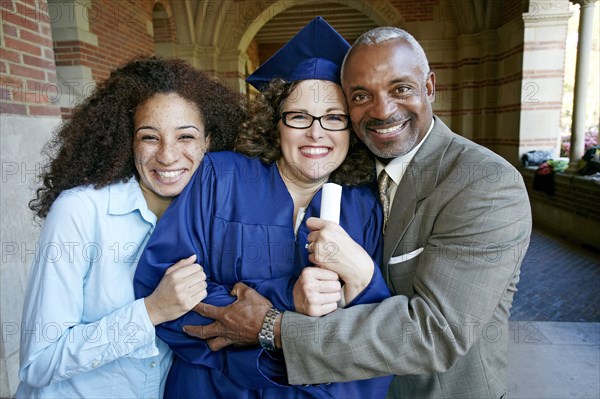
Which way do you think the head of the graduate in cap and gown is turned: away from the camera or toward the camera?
toward the camera

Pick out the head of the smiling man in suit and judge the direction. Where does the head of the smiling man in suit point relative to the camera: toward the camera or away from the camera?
toward the camera

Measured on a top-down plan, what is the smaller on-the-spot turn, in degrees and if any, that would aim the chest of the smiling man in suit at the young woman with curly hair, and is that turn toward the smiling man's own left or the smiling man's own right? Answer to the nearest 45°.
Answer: approximately 45° to the smiling man's own right

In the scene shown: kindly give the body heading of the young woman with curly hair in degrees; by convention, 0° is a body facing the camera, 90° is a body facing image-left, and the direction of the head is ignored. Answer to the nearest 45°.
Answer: approximately 315°

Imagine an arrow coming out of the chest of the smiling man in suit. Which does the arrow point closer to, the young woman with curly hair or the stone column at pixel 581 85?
the young woman with curly hair

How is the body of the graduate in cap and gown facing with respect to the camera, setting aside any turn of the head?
toward the camera

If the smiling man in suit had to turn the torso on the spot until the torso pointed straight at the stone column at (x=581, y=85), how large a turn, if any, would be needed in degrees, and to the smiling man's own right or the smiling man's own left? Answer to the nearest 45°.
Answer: approximately 180°

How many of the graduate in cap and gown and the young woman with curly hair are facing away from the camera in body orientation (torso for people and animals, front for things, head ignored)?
0

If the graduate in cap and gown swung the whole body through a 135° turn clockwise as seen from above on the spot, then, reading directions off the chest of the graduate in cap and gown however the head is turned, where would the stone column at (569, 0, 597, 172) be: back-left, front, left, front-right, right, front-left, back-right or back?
right

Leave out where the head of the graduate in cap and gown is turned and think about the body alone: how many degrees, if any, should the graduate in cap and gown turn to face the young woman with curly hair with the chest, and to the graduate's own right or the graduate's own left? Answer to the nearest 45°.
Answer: approximately 90° to the graduate's own right

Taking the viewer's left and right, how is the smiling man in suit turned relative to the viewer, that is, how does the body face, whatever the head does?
facing the viewer and to the left of the viewer

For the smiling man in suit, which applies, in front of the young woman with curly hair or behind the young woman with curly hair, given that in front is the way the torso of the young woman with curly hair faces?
in front

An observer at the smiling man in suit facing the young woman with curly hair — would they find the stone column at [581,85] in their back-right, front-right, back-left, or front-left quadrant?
back-right

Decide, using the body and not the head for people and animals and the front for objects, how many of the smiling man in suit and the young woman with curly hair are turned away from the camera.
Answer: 0
